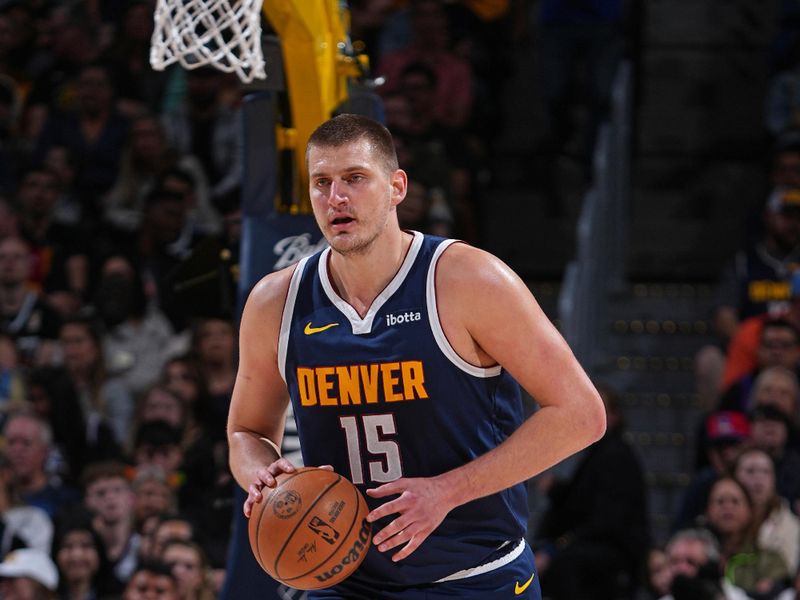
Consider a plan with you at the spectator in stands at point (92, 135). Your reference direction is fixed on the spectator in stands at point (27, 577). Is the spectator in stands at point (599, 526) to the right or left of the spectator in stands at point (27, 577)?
left

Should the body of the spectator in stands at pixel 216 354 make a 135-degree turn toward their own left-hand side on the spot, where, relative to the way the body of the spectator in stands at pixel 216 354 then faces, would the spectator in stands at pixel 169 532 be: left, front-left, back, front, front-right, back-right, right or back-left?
back-right

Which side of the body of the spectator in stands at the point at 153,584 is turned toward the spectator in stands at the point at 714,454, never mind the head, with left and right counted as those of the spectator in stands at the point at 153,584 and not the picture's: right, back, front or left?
left

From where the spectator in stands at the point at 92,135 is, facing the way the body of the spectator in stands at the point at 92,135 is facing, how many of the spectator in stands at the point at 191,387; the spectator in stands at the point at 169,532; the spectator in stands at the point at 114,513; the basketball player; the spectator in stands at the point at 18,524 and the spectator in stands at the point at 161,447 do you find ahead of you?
6

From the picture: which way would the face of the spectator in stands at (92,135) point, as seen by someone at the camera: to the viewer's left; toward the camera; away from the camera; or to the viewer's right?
toward the camera

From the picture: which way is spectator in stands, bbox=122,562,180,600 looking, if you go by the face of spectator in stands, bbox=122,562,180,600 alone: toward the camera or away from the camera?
toward the camera

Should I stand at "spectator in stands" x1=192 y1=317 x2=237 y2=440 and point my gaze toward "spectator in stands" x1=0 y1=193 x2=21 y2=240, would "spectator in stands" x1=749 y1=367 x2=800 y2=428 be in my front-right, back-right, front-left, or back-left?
back-right

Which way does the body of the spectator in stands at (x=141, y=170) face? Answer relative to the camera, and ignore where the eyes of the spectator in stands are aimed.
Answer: toward the camera

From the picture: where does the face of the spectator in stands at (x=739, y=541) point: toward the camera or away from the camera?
toward the camera

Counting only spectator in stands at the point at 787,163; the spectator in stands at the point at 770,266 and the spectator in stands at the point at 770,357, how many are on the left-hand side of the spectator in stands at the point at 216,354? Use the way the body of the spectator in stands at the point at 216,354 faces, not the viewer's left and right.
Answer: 3

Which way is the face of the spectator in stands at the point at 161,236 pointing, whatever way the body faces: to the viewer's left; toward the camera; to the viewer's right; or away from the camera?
toward the camera

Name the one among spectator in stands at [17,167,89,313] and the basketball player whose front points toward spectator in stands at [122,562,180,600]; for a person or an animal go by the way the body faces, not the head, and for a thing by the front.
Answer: spectator in stands at [17,167,89,313]

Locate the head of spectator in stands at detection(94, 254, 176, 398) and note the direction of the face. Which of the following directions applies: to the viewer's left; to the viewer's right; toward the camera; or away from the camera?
toward the camera

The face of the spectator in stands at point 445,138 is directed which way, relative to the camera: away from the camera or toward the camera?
toward the camera

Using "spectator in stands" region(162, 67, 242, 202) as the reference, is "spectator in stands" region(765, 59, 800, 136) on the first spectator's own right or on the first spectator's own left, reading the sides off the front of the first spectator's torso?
on the first spectator's own left

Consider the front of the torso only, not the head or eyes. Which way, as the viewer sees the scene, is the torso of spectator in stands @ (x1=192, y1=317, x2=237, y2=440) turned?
toward the camera

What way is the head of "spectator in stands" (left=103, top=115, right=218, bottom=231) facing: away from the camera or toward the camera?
toward the camera

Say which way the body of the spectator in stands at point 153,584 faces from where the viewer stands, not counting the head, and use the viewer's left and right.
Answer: facing the viewer

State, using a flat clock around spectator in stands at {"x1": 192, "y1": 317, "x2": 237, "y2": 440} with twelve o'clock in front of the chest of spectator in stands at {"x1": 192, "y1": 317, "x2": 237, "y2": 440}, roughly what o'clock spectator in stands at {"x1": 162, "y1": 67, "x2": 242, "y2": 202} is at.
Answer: spectator in stands at {"x1": 162, "y1": 67, "x2": 242, "y2": 202} is roughly at 6 o'clock from spectator in stands at {"x1": 192, "y1": 317, "x2": 237, "y2": 440}.
